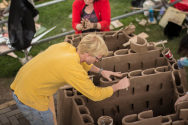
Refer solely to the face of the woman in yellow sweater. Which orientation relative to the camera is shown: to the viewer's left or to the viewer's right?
to the viewer's right

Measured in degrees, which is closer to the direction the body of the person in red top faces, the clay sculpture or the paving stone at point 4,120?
the clay sculpture

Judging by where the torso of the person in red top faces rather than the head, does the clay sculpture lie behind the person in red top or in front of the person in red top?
in front

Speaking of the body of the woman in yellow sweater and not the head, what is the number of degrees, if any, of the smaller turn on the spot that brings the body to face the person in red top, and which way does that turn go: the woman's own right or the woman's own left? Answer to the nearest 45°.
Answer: approximately 90° to the woman's own left

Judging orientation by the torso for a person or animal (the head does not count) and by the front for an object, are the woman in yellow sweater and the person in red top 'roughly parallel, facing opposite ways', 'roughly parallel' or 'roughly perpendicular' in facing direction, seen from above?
roughly perpendicular

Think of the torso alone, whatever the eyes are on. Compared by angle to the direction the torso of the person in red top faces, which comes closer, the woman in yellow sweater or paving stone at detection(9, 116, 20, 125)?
the woman in yellow sweater

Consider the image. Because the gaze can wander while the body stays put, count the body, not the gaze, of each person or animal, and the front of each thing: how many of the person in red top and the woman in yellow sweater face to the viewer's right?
1

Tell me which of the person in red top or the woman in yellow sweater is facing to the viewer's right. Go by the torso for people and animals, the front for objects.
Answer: the woman in yellow sweater

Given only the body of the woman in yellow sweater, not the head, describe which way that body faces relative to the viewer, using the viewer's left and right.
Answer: facing to the right of the viewer

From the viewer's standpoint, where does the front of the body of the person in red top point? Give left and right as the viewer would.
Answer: facing the viewer

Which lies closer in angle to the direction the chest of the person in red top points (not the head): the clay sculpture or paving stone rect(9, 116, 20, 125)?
the clay sculpture
